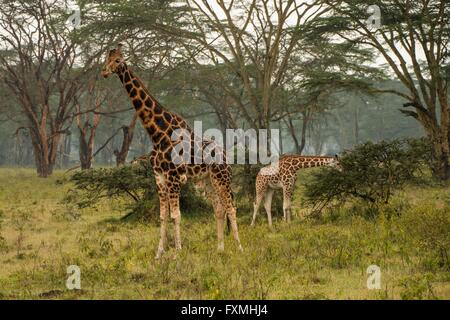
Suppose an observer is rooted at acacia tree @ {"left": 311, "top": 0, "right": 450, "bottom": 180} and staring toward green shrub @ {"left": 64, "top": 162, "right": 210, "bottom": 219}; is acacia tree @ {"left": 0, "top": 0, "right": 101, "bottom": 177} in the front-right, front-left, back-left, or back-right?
front-right

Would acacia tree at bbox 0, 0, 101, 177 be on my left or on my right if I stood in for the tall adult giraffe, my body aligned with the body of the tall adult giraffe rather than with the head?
on my right

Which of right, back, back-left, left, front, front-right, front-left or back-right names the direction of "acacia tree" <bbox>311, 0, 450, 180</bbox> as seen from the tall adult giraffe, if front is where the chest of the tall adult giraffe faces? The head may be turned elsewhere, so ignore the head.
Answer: back-right

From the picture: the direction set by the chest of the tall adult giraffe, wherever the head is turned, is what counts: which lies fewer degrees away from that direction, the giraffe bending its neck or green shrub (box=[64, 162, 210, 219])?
the green shrub

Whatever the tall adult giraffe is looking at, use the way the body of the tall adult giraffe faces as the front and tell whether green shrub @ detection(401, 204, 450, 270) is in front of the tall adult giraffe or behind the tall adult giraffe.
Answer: behind

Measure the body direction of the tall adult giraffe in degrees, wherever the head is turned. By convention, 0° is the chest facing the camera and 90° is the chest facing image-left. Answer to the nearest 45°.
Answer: approximately 90°

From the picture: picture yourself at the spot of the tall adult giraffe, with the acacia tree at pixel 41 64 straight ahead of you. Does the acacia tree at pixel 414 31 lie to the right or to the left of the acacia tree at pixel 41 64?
right

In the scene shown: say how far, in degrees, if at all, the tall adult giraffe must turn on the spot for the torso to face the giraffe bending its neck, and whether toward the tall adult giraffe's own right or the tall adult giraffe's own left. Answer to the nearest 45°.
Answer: approximately 135° to the tall adult giraffe's own right

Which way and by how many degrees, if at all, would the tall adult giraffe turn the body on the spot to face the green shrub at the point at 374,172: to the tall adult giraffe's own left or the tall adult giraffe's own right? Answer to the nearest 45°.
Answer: approximately 135° to the tall adult giraffe's own right

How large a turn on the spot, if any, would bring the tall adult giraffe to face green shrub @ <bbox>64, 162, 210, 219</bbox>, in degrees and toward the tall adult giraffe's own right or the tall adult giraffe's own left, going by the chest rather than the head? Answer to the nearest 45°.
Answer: approximately 90° to the tall adult giraffe's own right
